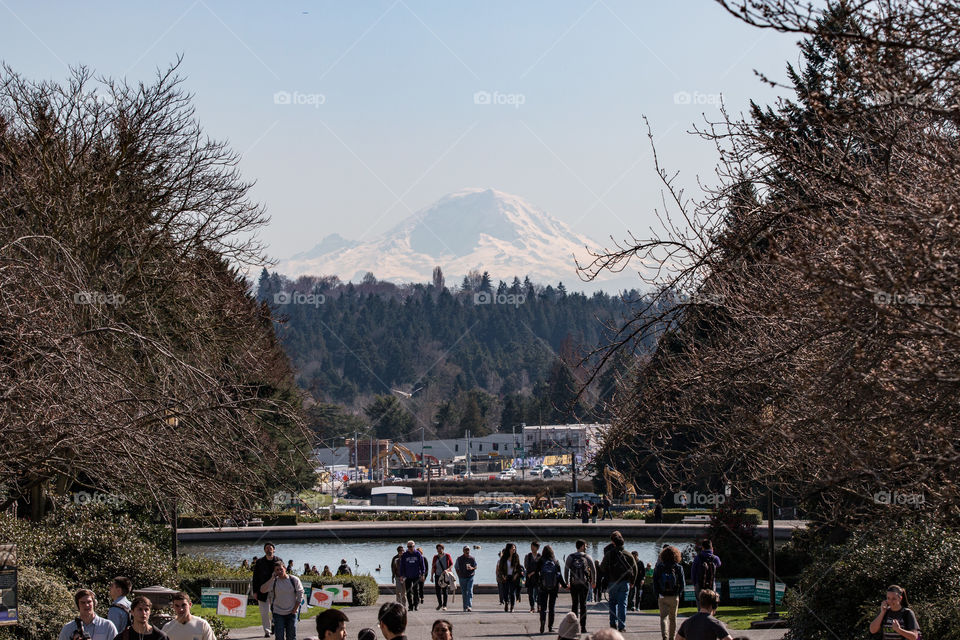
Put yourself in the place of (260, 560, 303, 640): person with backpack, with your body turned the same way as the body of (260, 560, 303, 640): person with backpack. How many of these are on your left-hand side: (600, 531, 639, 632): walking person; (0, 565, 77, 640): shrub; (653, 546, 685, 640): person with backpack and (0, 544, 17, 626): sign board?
2

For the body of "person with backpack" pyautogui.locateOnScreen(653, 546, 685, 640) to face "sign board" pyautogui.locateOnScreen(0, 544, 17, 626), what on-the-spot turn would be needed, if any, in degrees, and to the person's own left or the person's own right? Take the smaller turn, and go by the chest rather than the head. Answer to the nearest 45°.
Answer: approximately 135° to the person's own left

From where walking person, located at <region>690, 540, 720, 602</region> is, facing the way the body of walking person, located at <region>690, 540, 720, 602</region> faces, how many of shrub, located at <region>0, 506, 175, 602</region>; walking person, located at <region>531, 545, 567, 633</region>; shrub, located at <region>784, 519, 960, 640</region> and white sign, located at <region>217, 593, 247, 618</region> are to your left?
3

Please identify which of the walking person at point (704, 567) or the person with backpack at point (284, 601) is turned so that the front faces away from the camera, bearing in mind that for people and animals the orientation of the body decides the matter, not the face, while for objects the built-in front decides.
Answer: the walking person

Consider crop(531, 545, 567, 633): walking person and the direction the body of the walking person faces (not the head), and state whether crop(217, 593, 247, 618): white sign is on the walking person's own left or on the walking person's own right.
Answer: on the walking person's own left

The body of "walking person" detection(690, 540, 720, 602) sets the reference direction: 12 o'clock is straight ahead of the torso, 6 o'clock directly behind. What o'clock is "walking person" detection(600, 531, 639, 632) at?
"walking person" detection(600, 531, 639, 632) is roughly at 7 o'clock from "walking person" detection(690, 540, 720, 602).

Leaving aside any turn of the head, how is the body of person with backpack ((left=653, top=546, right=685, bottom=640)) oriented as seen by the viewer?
away from the camera

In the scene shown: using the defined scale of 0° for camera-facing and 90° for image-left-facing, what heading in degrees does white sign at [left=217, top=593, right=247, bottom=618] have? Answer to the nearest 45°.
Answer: approximately 0°

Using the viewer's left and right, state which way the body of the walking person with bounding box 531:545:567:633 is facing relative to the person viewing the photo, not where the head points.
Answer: facing away from the viewer

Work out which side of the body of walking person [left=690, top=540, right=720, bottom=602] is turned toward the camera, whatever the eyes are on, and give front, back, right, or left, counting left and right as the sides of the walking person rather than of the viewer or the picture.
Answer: back

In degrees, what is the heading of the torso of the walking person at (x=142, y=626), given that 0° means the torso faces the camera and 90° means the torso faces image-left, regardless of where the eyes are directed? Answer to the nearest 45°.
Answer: approximately 0°

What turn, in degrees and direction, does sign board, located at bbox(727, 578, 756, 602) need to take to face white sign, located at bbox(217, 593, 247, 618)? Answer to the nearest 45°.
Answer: approximately 45° to its right
